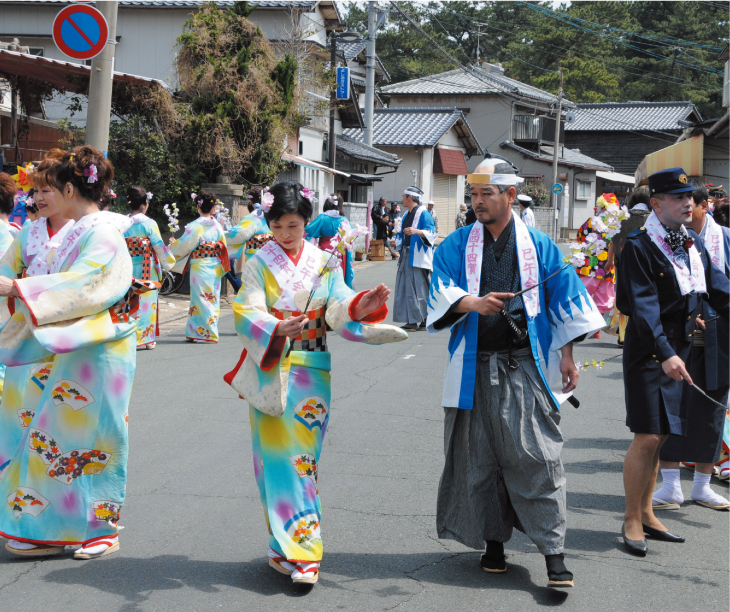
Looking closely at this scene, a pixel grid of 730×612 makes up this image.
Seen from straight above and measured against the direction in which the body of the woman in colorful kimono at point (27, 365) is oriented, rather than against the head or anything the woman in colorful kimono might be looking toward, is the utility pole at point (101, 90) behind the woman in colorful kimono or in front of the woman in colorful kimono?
behind

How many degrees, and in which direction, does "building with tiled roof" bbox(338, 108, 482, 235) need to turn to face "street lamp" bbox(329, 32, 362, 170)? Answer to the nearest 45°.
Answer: approximately 45° to its right

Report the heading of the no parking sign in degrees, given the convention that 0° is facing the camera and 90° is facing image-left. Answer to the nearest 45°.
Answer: approximately 0°

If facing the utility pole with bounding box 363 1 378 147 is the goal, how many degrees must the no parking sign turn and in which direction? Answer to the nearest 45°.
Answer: approximately 135° to its left
